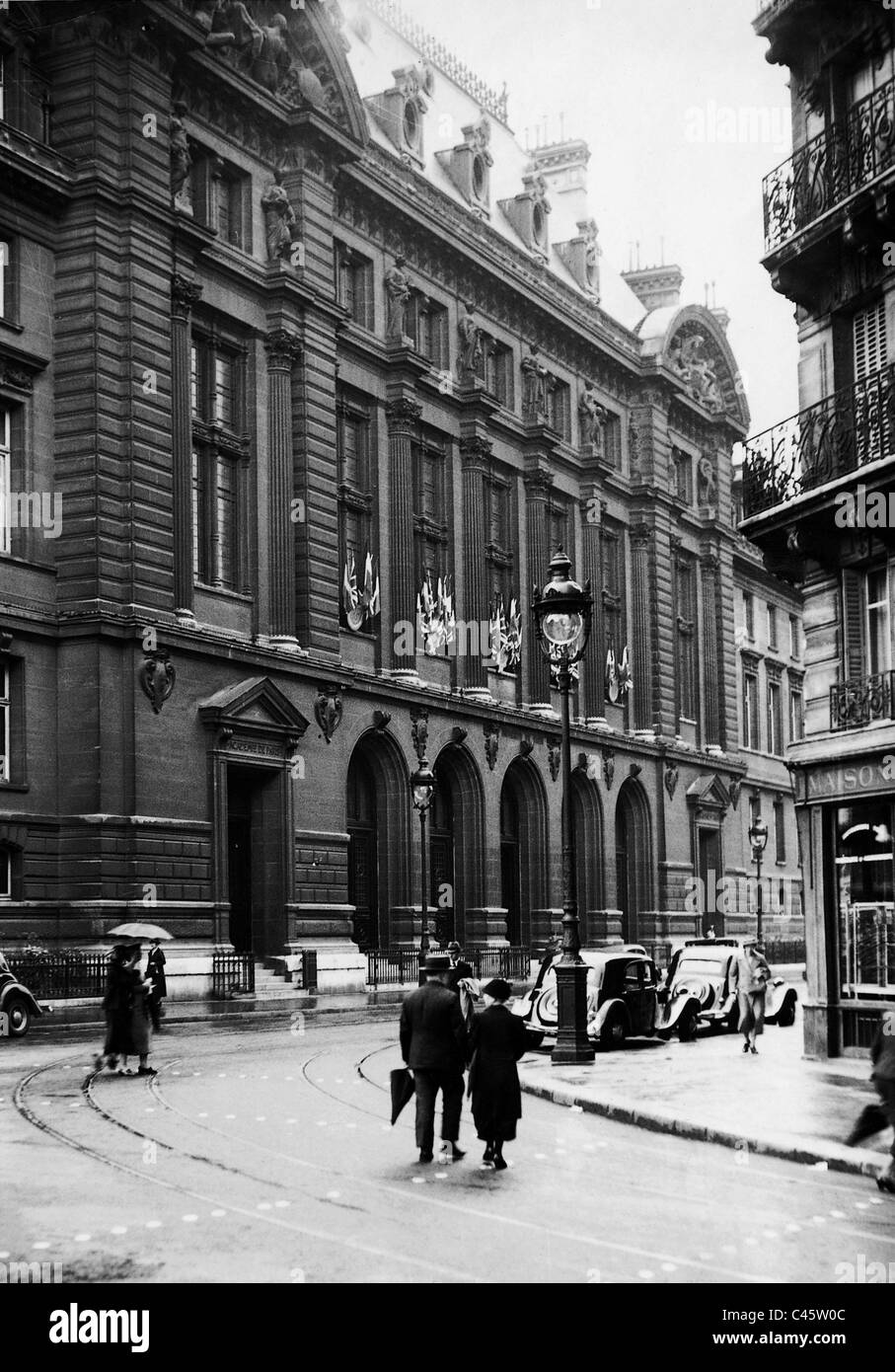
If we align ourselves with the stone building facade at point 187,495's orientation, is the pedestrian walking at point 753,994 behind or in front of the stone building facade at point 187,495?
in front

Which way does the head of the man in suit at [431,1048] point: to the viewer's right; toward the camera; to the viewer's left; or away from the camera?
away from the camera

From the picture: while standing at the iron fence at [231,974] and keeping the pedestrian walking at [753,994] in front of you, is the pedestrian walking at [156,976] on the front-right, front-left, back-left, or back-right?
front-right

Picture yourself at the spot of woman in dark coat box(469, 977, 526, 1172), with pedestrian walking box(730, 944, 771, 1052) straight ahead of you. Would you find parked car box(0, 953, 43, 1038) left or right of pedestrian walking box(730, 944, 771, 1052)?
left

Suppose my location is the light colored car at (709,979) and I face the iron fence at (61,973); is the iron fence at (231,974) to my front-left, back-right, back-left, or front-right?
front-right

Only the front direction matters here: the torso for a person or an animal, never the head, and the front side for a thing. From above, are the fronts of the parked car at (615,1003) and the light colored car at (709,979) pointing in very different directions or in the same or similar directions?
same or similar directions

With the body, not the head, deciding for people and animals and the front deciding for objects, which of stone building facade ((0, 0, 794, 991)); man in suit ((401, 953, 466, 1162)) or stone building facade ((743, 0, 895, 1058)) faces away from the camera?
the man in suit

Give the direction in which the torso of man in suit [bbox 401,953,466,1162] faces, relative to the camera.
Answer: away from the camera
